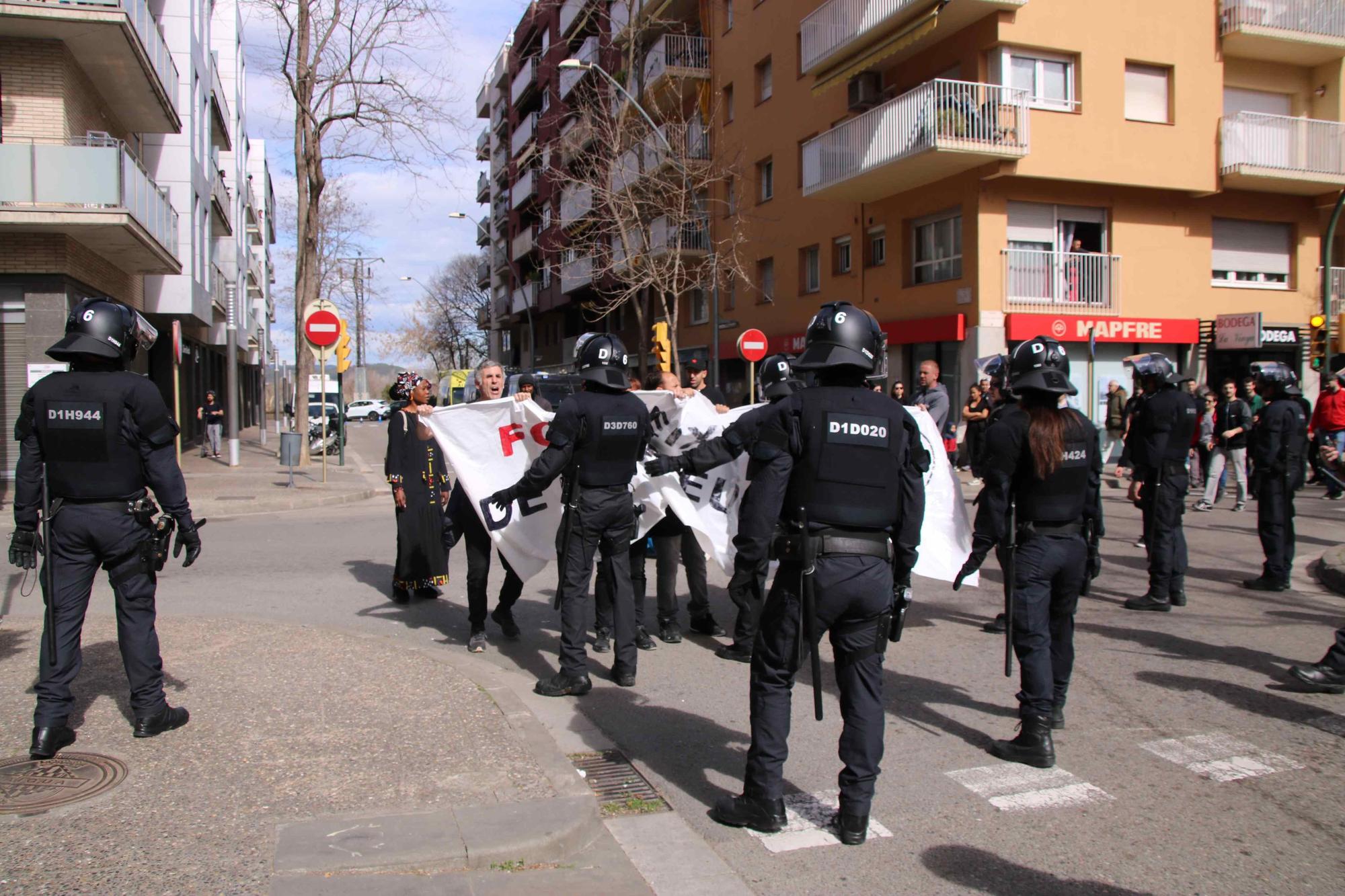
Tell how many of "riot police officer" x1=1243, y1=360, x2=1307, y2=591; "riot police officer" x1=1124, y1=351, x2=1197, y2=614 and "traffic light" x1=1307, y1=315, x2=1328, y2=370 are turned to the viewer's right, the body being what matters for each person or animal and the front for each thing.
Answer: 0

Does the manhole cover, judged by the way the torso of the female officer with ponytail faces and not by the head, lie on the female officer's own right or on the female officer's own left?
on the female officer's own left

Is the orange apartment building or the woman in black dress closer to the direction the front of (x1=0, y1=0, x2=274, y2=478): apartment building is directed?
the orange apartment building

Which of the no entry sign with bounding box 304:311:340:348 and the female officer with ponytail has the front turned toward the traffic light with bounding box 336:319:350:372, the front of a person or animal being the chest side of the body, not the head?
the female officer with ponytail

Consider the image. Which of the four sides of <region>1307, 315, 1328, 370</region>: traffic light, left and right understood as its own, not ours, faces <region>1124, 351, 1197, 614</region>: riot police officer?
front

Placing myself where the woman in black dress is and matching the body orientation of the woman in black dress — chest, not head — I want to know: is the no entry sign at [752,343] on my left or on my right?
on my left

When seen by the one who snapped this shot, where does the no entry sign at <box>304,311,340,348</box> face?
facing the viewer

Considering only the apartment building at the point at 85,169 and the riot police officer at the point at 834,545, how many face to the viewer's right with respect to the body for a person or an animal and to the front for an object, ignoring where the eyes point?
1

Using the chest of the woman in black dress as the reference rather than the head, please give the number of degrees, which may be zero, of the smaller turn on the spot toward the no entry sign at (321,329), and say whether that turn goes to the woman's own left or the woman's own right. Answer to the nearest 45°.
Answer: approximately 135° to the woman's own left

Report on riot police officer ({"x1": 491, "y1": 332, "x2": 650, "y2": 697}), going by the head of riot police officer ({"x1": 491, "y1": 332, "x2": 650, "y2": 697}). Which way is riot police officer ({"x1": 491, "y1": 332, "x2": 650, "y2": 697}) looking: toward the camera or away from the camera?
away from the camera

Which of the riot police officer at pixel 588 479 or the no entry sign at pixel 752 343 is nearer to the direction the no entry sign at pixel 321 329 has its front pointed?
the riot police officer

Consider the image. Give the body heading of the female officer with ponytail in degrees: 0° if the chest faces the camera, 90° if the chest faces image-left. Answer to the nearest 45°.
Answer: approximately 135°

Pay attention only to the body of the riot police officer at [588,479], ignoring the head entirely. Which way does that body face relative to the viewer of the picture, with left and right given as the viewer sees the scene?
facing away from the viewer and to the left of the viewer

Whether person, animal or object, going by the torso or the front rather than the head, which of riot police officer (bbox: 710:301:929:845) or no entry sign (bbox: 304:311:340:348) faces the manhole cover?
the no entry sign

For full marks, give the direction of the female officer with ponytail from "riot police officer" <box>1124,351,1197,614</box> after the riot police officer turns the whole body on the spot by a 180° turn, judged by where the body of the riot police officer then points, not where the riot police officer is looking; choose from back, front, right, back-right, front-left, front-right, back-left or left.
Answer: right

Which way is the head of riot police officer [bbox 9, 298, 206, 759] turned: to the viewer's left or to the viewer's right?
to the viewer's right

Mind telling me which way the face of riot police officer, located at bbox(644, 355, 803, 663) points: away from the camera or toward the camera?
away from the camera
